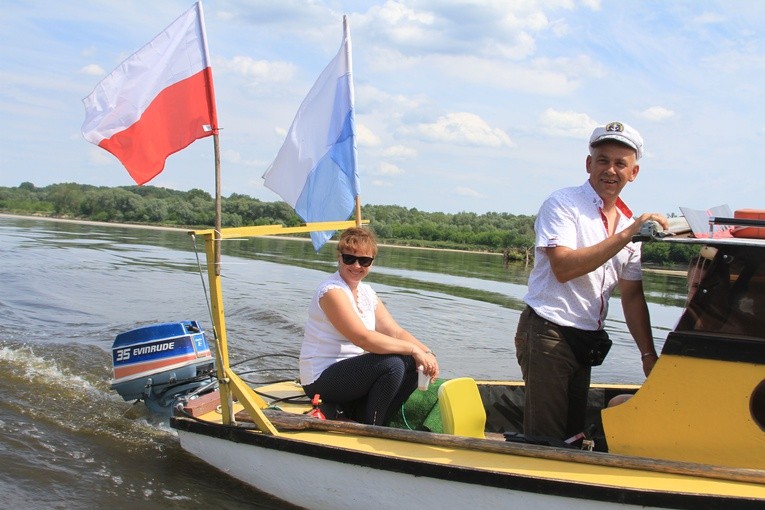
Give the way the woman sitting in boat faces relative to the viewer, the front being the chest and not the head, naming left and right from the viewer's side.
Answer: facing the viewer and to the right of the viewer

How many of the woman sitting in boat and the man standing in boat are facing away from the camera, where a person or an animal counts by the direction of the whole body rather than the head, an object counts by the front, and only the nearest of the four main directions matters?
0

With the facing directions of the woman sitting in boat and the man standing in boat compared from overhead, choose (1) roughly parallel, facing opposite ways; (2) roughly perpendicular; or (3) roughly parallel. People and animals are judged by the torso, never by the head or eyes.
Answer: roughly parallel

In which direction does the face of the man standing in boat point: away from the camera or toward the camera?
toward the camera

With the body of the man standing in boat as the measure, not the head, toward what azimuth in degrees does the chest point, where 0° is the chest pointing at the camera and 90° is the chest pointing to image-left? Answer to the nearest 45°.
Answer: approximately 315°

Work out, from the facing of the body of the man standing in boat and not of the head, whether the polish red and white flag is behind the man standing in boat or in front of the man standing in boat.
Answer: behind

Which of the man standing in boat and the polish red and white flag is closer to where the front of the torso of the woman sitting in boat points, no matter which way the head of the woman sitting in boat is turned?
the man standing in boat

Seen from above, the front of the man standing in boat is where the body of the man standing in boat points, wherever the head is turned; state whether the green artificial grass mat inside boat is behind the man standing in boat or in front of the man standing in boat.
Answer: behind

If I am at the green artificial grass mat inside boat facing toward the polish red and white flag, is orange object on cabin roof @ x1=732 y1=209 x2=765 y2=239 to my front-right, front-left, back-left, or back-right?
back-left

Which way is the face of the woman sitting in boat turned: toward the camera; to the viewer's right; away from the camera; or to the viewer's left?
toward the camera
